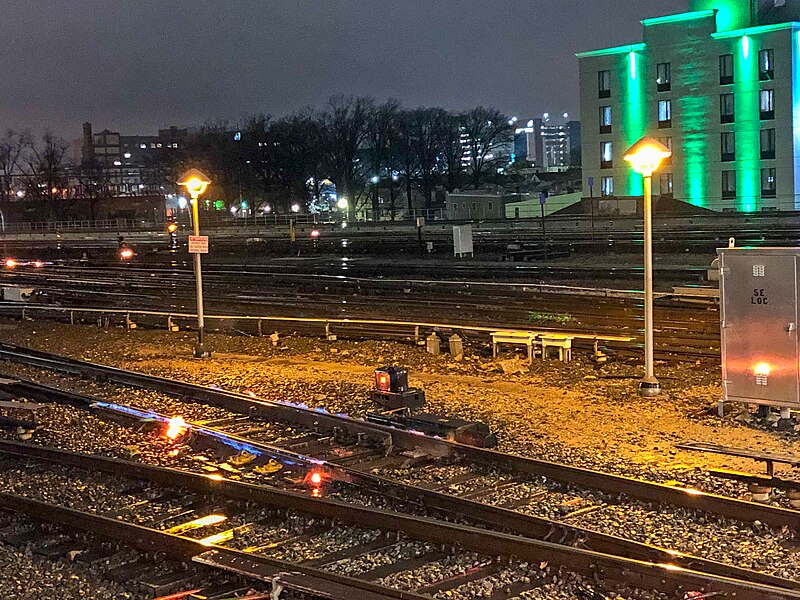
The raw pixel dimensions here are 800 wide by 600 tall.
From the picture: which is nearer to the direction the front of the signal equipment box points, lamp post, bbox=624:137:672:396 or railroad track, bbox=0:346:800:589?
the railroad track

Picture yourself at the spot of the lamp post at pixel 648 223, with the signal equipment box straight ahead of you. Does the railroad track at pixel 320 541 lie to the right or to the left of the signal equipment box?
right

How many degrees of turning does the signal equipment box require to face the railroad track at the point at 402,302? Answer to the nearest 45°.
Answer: approximately 135° to its right

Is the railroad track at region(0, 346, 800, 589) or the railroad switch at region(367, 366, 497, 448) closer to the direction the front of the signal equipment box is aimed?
the railroad track

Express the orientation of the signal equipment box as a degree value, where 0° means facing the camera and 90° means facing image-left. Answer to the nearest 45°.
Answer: approximately 0°

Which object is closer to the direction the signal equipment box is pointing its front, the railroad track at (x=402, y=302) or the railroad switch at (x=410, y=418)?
the railroad switch

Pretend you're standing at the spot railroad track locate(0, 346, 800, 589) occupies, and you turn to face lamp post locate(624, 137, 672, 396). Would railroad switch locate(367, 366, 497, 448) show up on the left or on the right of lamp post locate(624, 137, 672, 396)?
left

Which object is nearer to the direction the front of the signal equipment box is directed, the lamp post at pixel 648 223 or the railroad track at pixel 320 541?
the railroad track

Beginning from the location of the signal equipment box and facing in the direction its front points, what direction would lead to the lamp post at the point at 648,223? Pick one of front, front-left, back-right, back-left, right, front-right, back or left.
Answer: back-right

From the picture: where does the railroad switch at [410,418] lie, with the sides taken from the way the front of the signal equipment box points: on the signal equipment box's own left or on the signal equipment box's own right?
on the signal equipment box's own right
